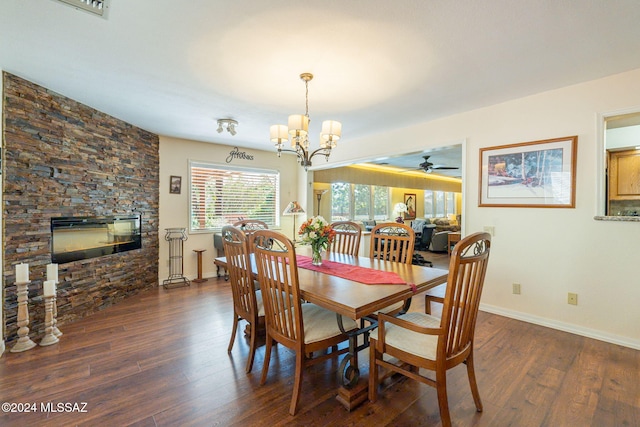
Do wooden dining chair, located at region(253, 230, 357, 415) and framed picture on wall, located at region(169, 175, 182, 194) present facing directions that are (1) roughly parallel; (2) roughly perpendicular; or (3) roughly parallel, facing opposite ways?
roughly perpendicular

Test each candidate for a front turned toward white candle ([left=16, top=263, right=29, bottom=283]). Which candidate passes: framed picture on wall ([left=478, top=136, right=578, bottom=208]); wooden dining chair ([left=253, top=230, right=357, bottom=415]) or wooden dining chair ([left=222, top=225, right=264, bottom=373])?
the framed picture on wall

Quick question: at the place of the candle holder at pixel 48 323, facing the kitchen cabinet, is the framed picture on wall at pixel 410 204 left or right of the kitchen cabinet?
left

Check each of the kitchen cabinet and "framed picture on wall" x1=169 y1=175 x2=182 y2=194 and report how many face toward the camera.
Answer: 2

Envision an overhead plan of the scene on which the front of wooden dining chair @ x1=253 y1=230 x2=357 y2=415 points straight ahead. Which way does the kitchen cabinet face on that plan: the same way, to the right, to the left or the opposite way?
the opposite way

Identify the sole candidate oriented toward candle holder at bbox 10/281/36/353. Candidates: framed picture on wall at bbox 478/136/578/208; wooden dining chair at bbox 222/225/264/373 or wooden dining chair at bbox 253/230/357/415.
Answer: the framed picture on wall

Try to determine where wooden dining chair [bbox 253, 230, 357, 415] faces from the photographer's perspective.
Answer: facing away from the viewer and to the right of the viewer

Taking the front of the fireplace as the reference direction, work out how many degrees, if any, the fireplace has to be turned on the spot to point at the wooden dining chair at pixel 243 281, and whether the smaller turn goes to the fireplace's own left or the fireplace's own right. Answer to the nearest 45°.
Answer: approximately 45° to the fireplace's own right

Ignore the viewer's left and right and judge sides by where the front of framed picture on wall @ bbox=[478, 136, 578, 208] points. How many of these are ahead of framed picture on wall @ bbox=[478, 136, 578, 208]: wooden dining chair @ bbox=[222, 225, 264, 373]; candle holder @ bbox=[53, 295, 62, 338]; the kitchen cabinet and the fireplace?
3

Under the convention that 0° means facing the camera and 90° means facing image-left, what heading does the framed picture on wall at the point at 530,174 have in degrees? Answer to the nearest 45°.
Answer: approximately 45°

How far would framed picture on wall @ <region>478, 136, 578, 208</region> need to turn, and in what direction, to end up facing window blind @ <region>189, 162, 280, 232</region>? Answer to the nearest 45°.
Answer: approximately 45° to its right
